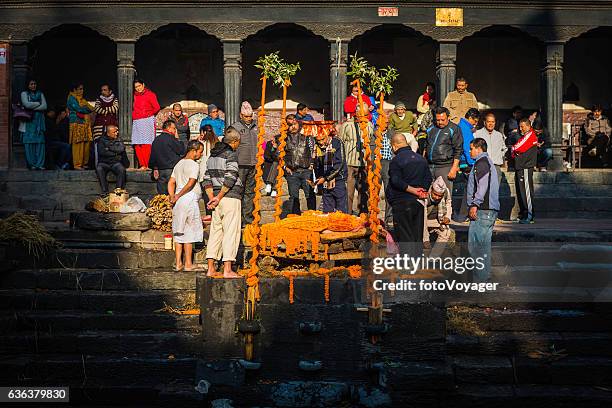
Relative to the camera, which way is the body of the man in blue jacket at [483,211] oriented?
to the viewer's left

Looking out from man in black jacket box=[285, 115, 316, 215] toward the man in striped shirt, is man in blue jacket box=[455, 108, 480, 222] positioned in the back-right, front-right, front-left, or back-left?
back-left

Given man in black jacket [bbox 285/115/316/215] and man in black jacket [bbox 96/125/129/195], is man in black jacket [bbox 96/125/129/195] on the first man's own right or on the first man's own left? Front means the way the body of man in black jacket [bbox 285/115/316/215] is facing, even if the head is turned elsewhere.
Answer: on the first man's own right

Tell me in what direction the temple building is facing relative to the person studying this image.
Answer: facing the viewer

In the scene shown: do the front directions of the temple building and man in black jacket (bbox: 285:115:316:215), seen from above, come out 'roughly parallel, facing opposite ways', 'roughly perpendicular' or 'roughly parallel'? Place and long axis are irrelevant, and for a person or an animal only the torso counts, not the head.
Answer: roughly parallel

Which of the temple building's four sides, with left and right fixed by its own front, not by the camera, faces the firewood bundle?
front

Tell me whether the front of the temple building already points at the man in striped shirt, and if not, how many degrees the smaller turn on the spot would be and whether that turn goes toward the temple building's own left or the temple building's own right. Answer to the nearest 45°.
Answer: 0° — it already faces them

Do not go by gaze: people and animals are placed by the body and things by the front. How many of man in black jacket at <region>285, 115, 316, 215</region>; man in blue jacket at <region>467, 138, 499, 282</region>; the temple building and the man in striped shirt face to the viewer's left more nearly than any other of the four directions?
1

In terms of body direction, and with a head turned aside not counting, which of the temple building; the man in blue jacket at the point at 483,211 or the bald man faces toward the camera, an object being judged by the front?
the temple building

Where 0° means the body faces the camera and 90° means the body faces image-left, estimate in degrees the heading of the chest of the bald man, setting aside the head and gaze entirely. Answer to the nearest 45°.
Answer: approximately 135°

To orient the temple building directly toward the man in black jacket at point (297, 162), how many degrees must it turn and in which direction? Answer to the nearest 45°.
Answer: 0° — it already faces them

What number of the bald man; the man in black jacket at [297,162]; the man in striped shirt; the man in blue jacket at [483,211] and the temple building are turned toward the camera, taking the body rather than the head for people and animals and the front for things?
2

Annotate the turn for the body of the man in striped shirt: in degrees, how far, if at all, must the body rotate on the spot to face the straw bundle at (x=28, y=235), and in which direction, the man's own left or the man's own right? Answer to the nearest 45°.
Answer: approximately 135° to the man's own left

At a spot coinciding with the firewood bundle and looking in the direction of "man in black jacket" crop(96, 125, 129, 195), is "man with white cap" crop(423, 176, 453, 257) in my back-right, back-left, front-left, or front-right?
back-right

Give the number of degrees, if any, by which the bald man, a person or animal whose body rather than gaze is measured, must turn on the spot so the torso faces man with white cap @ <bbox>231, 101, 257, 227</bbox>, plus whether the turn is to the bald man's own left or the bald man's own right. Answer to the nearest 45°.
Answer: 0° — they already face them

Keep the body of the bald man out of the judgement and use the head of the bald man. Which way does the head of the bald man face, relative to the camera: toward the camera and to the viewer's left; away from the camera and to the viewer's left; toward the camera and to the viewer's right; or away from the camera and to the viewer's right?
away from the camera and to the viewer's left
